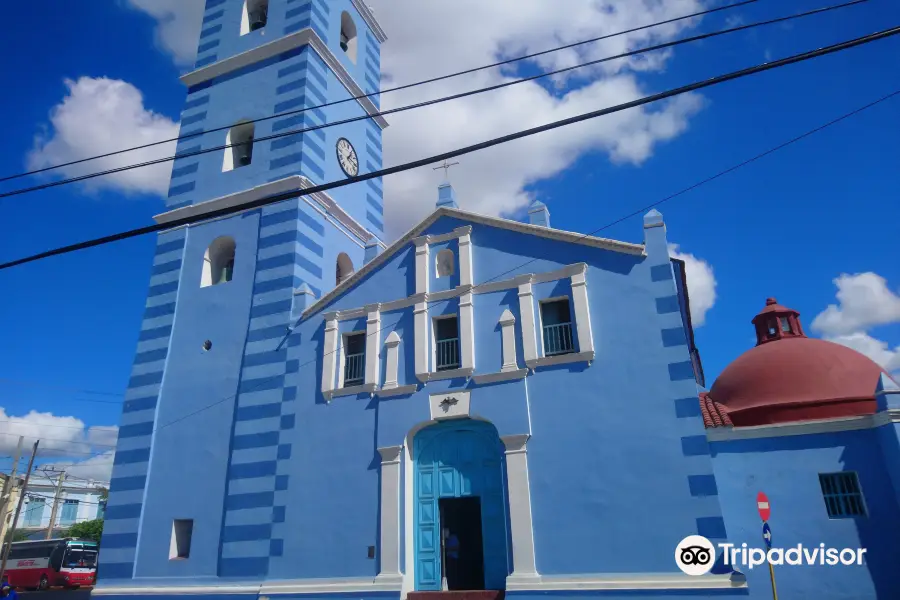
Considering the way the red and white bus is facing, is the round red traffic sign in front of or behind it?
in front

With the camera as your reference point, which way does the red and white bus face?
facing the viewer and to the right of the viewer

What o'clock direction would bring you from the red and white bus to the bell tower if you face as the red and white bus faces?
The bell tower is roughly at 1 o'clock from the red and white bus.

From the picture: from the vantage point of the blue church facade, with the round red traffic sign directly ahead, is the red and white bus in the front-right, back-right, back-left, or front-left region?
back-left

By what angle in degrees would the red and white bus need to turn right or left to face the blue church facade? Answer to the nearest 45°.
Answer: approximately 45° to its right
